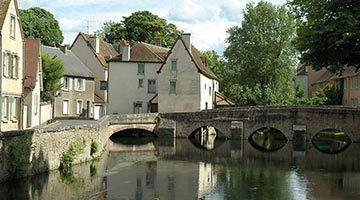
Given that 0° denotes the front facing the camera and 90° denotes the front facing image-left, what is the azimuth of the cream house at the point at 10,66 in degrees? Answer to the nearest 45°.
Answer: approximately 315°

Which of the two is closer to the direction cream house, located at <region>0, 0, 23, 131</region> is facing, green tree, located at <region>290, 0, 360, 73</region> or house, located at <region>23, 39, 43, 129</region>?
the green tree

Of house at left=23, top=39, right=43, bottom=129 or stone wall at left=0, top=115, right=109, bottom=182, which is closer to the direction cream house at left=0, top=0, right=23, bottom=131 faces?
the stone wall

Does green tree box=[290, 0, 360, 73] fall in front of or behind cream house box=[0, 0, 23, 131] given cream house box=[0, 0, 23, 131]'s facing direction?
in front

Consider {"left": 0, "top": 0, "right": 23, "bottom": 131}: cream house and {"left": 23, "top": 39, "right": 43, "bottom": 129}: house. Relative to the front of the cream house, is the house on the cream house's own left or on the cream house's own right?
on the cream house's own left

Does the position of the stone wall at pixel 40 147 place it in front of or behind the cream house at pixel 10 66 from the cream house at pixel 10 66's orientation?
in front
